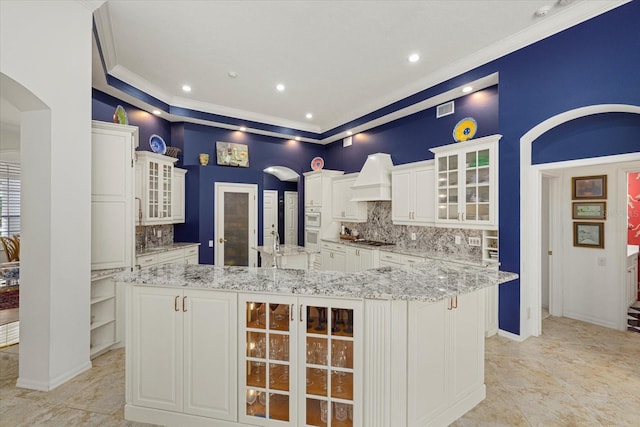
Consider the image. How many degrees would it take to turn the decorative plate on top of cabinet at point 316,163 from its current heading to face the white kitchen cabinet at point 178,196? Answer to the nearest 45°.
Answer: approximately 45° to its right

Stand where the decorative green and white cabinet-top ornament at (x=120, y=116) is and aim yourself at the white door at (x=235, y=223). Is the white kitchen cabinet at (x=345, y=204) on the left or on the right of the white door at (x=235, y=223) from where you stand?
right

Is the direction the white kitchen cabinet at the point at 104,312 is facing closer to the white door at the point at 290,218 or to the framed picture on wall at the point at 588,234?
the framed picture on wall

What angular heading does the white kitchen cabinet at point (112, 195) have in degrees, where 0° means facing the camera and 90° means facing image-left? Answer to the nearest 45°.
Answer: approximately 270°

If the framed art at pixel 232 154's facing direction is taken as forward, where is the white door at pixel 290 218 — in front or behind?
behind

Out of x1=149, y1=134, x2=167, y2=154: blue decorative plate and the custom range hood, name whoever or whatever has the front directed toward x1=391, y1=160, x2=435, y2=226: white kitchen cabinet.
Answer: the blue decorative plate
